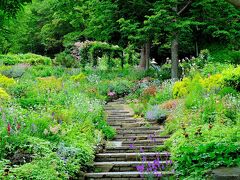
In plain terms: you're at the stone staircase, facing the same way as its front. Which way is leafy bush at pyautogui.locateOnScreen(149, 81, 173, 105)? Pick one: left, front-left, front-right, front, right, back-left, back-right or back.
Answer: back

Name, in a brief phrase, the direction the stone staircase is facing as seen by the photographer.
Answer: facing the viewer

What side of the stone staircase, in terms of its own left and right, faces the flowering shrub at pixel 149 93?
back

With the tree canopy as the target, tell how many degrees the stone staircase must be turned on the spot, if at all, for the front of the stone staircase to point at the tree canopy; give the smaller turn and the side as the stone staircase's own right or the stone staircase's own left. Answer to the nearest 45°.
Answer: approximately 180°

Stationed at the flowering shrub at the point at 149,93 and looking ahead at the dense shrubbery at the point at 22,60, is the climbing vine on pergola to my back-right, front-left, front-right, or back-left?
front-right

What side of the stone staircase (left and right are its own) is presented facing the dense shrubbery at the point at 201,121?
left

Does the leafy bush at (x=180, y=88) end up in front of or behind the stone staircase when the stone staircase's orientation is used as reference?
behind

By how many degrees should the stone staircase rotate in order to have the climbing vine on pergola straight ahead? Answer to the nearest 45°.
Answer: approximately 180°

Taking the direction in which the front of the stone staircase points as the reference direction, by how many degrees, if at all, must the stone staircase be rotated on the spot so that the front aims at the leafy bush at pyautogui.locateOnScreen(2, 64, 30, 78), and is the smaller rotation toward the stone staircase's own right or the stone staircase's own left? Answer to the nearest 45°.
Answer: approximately 135° to the stone staircase's own right

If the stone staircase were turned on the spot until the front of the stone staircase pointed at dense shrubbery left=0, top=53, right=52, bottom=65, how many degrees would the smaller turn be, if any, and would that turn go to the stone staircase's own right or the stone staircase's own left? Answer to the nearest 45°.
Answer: approximately 180°
